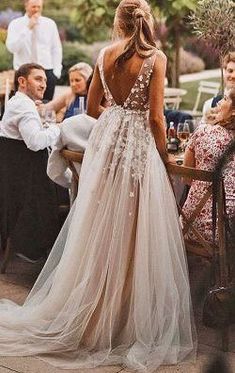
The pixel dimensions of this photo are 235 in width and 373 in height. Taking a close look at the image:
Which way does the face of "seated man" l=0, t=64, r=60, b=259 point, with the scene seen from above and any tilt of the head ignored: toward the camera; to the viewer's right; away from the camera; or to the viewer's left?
to the viewer's right

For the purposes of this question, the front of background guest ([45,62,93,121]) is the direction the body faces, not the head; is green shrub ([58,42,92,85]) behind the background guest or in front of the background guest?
behind

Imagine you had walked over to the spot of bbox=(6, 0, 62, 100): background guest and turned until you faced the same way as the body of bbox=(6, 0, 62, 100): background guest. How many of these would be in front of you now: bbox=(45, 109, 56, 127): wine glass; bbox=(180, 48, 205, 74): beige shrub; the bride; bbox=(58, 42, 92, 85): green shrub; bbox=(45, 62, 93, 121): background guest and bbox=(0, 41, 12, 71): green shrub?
3

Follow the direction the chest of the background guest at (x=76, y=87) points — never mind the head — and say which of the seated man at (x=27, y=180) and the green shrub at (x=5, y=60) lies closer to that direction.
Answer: the seated man

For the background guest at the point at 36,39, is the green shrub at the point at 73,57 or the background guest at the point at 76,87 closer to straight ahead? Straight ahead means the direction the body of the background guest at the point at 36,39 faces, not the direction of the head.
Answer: the background guest

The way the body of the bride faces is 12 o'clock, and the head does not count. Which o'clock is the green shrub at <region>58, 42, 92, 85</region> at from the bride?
The green shrub is roughly at 12 o'clock from the bride.

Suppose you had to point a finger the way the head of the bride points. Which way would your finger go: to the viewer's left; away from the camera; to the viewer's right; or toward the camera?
away from the camera

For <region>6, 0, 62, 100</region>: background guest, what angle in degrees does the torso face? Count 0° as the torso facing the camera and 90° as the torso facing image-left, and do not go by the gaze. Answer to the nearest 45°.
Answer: approximately 0°

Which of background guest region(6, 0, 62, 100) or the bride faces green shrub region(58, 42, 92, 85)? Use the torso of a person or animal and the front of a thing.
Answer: the bride

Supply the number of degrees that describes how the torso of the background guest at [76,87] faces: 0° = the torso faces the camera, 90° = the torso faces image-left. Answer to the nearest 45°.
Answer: approximately 45°

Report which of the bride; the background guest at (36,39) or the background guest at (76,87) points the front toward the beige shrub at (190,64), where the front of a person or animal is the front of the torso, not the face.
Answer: the bride

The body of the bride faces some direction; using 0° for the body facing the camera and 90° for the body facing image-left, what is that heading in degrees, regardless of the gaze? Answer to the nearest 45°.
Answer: approximately 180°
